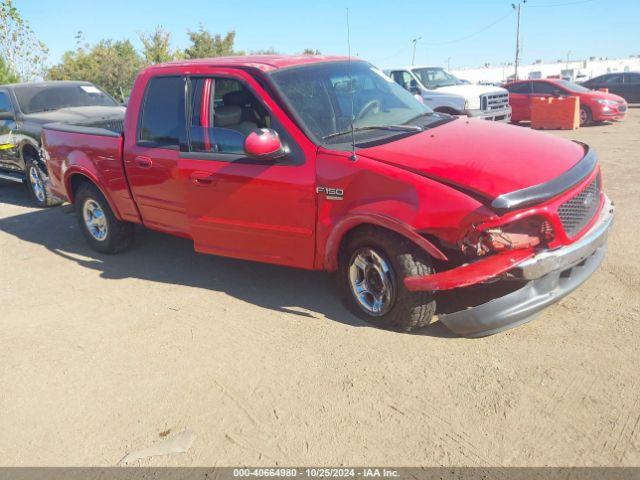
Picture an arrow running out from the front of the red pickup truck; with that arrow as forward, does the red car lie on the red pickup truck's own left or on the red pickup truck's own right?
on the red pickup truck's own left

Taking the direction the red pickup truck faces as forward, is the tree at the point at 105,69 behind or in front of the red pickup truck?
behind

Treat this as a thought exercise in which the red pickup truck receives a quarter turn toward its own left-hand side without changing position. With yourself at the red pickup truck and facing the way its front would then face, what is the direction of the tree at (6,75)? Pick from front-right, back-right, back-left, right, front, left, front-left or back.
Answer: left

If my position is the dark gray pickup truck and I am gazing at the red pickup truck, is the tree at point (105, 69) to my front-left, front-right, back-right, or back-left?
back-left

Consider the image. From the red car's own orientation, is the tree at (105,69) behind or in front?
behind

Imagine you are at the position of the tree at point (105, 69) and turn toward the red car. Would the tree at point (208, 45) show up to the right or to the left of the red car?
left

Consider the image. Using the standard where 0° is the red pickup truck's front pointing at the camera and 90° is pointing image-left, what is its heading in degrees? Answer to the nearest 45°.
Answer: approximately 315°

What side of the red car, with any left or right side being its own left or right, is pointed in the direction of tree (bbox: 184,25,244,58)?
back

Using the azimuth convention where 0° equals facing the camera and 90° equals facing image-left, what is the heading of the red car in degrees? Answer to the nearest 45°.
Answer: approximately 315°

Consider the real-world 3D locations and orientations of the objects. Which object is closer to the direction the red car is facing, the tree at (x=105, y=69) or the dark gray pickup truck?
the dark gray pickup truck
